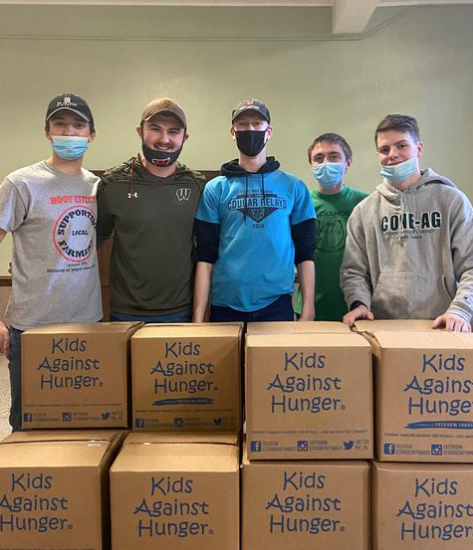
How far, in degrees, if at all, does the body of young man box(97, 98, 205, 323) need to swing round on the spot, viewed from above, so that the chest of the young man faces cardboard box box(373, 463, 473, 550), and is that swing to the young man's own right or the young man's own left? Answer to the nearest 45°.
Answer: approximately 45° to the young man's own left

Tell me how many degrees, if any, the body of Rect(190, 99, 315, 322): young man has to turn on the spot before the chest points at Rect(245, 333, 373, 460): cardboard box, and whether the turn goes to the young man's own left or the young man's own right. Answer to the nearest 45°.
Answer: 0° — they already face it

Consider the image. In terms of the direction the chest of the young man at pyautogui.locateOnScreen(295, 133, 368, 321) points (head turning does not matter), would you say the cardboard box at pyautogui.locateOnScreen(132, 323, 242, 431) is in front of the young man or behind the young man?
in front

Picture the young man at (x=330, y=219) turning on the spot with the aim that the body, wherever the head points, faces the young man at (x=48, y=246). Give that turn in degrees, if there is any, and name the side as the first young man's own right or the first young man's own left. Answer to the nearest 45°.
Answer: approximately 45° to the first young man's own right

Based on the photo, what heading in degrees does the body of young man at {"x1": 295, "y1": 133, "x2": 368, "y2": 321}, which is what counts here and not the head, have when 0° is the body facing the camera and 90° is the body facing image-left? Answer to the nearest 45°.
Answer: approximately 0°

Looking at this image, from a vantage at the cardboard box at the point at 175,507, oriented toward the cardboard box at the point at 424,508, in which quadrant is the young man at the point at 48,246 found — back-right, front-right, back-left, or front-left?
back-left

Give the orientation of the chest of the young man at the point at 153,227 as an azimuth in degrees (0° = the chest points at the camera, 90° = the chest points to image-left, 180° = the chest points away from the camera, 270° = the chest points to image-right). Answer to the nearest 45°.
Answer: approximately 0°
